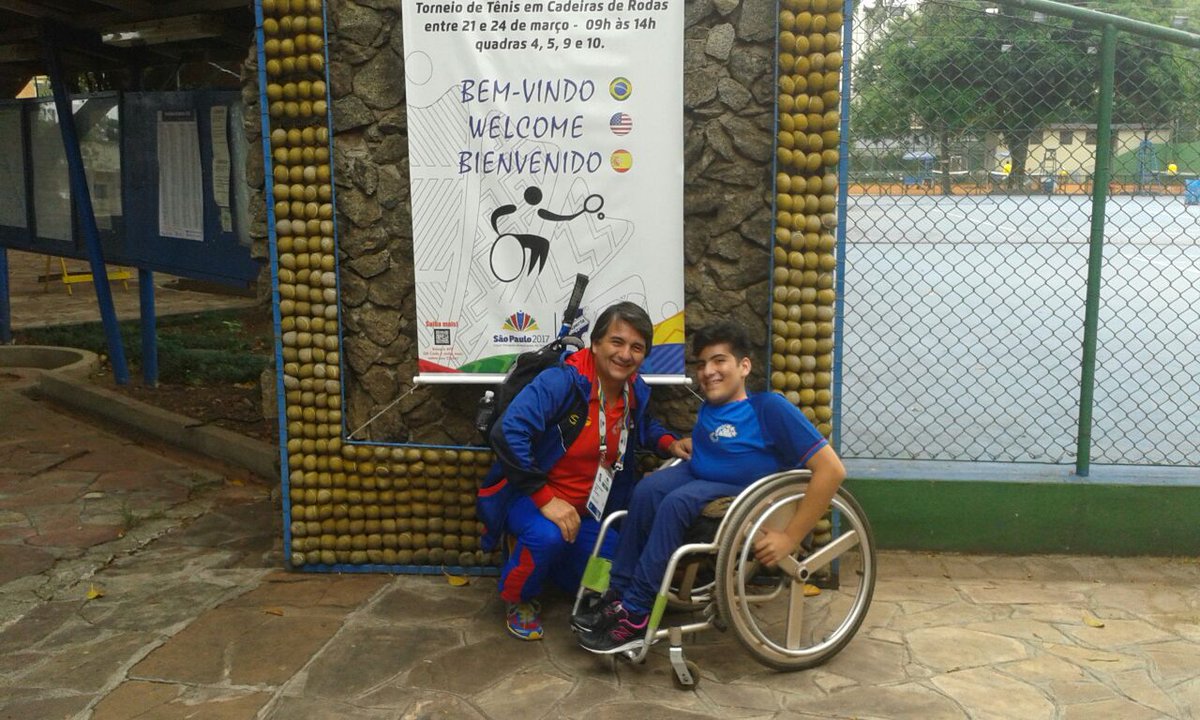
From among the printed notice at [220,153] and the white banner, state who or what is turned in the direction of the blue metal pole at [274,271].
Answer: the printed notice

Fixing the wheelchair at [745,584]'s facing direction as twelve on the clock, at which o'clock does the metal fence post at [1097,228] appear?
The metal fence post is roughly at 6 o'clock from the wheelchair.

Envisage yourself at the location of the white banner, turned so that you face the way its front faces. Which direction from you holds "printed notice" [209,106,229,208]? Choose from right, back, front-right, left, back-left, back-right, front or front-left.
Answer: back-right

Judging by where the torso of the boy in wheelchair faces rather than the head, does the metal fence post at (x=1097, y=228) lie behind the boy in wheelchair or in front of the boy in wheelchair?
behind

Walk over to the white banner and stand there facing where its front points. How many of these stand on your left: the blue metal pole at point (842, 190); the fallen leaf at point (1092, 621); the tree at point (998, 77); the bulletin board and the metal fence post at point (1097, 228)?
4

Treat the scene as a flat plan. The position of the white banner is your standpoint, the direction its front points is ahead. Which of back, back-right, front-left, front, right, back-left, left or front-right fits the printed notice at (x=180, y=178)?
back-right

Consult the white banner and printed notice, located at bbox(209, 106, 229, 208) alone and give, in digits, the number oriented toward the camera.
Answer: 2

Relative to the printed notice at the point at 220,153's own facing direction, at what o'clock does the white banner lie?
The white banner is roughly at 11 o'clock from the printed notice.

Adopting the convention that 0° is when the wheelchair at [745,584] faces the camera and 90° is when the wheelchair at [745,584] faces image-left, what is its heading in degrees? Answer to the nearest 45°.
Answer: approximately 45°

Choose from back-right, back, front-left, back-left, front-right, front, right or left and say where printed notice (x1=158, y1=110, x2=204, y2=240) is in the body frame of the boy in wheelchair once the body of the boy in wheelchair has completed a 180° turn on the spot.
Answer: left

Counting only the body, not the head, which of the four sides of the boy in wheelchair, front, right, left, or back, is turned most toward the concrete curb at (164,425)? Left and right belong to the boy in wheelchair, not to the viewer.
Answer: right

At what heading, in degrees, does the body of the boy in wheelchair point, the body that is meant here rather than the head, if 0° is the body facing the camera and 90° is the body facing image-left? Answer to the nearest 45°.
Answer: approximately 45°

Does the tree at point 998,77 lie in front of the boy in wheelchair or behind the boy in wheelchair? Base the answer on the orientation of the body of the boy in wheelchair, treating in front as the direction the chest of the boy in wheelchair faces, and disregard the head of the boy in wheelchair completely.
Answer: behind

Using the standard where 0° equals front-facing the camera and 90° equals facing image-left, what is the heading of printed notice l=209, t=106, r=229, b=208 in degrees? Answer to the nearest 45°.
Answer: approximately 0°
